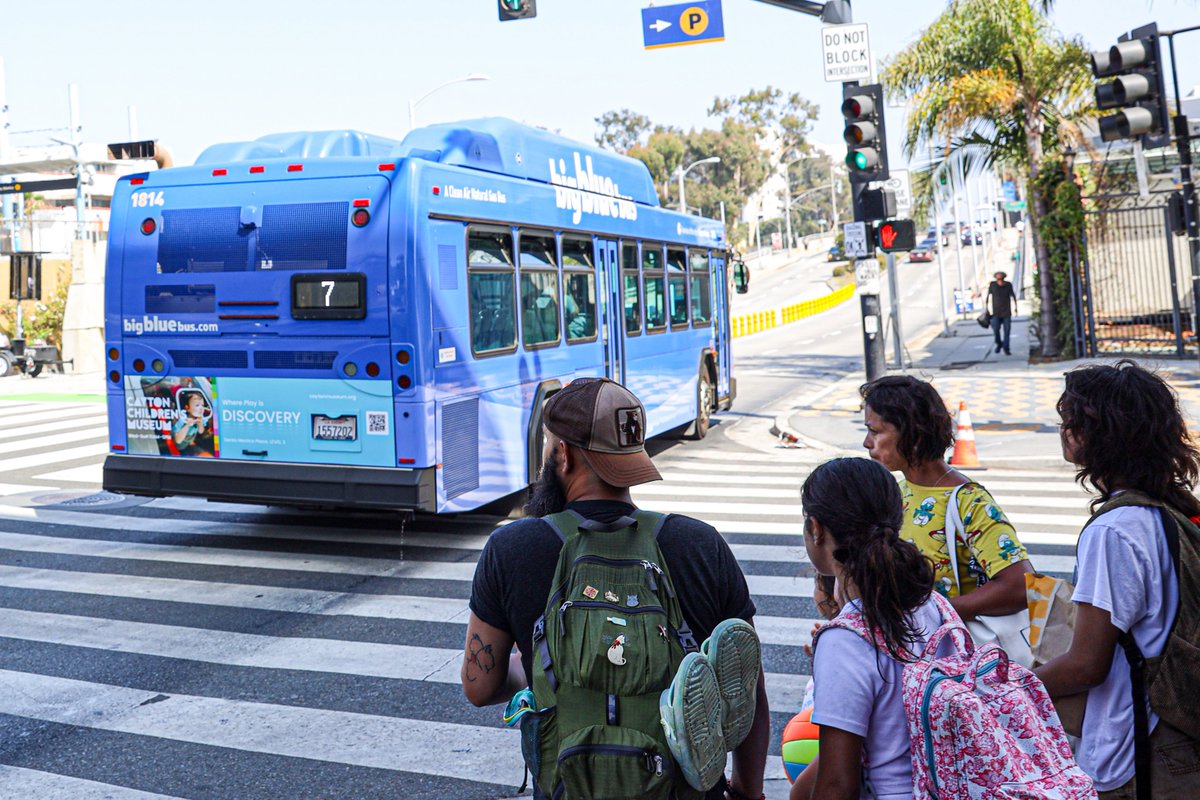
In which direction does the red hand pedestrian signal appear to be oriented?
toward the camera

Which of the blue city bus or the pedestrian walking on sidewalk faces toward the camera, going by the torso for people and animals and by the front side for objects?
the pedestrian walking on sidewalk

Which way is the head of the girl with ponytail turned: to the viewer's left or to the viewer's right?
to the viewer's left

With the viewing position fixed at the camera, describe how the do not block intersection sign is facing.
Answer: facing the viewer

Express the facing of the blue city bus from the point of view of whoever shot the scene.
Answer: facing away from the viewer and to the right of the viewer

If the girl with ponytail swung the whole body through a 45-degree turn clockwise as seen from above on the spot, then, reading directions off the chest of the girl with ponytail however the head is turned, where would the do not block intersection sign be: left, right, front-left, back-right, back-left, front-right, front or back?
front

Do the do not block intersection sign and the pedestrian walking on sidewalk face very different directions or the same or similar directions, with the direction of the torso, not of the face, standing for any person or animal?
same or similar directions

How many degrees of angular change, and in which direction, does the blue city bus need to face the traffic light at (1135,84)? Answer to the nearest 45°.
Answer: approximately 45° to its right

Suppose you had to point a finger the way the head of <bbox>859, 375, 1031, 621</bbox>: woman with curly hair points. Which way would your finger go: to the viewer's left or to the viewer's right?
to the viewer's left

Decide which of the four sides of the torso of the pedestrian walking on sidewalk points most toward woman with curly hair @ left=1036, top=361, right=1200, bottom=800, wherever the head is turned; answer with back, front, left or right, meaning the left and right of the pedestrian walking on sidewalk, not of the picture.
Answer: front

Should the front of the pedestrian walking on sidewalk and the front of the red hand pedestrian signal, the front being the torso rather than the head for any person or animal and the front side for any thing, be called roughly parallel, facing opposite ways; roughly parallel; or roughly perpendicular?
roughly parallel

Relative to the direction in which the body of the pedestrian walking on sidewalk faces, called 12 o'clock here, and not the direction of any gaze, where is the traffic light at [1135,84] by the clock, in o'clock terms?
The traffic light is roughly at 12 o'clock from the pedestrian walking on sidewalk.

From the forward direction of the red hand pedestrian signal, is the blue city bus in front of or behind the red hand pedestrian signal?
in front

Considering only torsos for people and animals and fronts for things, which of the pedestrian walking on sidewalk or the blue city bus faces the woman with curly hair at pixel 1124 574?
the pedestrian walking on sidewalk

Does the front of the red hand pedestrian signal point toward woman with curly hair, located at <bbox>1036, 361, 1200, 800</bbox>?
yes

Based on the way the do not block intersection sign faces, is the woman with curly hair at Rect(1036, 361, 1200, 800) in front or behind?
in front

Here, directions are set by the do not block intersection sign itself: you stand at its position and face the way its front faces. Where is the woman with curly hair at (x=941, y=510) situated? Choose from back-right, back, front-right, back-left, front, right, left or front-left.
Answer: front
